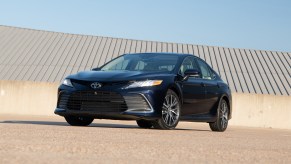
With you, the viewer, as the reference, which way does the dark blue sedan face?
facing the viewer and to the left of the viewer
